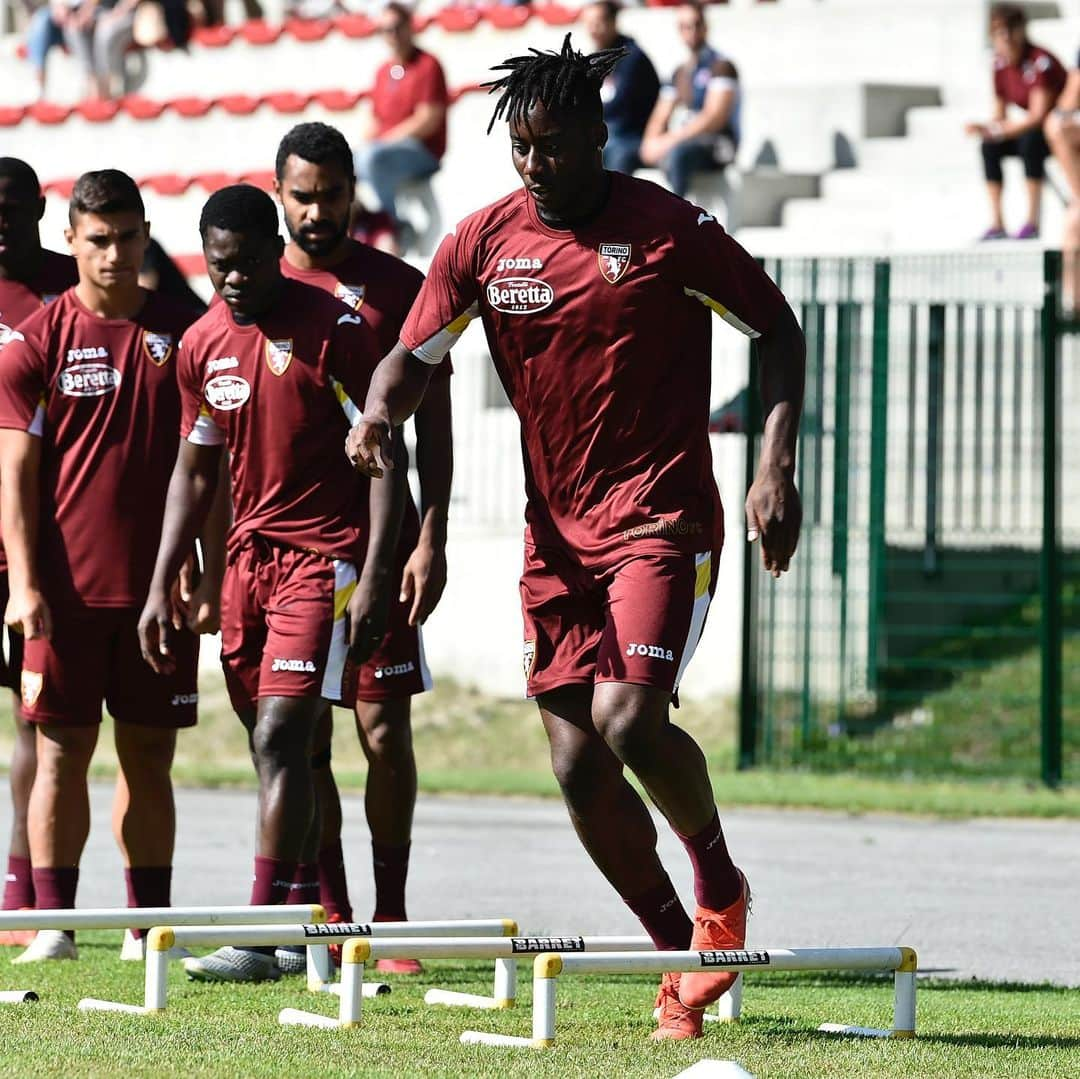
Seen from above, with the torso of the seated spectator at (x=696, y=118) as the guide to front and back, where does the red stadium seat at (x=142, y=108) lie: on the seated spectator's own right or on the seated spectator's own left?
on the seated spectator's own right

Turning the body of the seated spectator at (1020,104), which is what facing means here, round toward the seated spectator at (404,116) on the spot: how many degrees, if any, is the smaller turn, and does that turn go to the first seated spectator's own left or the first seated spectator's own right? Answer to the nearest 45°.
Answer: approximately 45° to the first seated spectator's own right

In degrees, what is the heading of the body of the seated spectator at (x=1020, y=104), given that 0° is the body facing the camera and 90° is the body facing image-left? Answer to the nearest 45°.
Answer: approximately 45°

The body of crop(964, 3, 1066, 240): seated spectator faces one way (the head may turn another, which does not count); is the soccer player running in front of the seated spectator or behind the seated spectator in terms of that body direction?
in front

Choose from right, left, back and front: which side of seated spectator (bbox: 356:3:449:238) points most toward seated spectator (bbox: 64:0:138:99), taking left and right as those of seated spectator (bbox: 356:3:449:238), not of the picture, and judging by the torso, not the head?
right

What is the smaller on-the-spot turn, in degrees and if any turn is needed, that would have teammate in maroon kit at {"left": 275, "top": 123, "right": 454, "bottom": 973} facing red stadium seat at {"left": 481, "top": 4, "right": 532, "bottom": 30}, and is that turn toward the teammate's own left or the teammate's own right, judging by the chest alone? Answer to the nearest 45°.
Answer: approximately 180°

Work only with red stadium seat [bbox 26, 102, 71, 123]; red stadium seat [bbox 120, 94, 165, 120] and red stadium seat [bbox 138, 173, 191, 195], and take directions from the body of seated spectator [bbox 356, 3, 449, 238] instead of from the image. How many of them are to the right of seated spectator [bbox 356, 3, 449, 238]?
3

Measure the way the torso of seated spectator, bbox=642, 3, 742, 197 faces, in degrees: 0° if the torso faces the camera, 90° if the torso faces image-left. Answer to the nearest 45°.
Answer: approximately 45°

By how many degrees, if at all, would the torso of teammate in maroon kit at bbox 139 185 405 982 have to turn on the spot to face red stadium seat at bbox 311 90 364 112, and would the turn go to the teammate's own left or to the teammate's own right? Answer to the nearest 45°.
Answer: approximately 135° to the teammate's own right

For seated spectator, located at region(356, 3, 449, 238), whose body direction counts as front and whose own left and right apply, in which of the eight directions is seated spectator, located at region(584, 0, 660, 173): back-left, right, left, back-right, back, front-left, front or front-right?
left

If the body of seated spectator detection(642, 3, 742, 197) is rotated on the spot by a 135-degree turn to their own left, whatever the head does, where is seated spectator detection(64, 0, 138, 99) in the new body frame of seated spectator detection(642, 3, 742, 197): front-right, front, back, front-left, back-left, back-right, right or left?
back-left

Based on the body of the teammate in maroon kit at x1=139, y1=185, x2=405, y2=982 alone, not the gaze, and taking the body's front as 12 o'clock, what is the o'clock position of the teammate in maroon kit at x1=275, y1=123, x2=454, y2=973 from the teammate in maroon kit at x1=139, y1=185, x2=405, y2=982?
the teammate in maroon kit at x1=275, y1=123, x2=454, y2=973 is roughly at 6 o'clock from the teammate in maroon kit at x1=139, y1=185, x2=405, y2=982.
